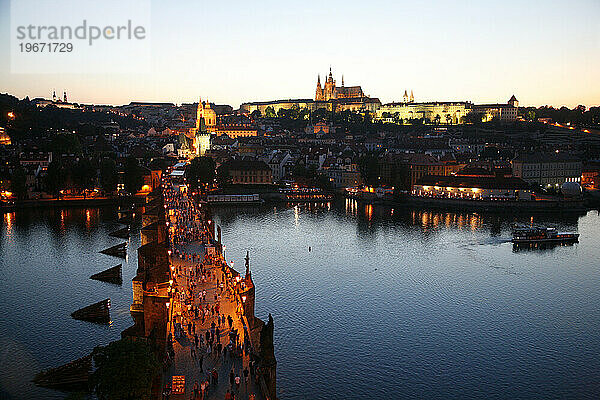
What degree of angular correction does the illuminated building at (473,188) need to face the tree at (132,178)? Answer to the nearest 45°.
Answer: approximately 90° to its right

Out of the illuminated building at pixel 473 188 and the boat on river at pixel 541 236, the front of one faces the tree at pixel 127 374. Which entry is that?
the illuminated building

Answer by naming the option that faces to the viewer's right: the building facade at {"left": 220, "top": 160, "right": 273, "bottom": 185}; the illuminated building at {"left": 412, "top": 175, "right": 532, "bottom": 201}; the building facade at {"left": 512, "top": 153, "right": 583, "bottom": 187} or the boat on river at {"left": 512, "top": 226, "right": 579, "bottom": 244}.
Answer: the boat on river

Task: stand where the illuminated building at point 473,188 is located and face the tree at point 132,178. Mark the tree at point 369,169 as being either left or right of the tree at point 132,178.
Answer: right

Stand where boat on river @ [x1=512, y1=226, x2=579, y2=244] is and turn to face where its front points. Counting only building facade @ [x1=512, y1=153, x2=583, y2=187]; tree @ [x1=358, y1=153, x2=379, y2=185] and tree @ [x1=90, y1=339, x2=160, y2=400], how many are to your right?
1

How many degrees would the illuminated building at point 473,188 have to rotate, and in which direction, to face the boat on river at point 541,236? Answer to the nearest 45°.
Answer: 0° — it already faces it

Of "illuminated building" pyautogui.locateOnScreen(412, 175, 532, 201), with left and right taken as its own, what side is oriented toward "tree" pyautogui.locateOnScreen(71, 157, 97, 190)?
right

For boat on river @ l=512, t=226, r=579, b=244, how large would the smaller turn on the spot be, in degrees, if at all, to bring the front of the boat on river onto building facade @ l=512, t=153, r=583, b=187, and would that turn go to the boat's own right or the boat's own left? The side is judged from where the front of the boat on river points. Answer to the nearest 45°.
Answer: approximately 90° to the boat's own left

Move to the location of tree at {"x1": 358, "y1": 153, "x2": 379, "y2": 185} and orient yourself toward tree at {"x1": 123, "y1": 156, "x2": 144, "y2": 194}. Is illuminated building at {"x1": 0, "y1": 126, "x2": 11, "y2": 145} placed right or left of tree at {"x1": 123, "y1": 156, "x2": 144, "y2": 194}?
right

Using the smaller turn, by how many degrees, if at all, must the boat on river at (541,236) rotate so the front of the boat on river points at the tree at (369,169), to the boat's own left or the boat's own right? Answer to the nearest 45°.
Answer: approximately 135° to the boat's own left

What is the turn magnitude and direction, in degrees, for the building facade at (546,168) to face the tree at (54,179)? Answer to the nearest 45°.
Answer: approximately 45° to its right

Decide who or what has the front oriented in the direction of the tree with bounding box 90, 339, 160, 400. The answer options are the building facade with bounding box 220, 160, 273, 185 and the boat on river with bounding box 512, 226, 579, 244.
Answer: the building facade

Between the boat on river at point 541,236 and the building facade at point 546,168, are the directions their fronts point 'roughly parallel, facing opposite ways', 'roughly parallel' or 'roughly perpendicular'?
roughly perpendicular

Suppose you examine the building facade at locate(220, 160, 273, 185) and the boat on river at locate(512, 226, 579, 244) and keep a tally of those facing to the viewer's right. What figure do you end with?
1

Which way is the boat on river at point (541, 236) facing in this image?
to the viewer's right
